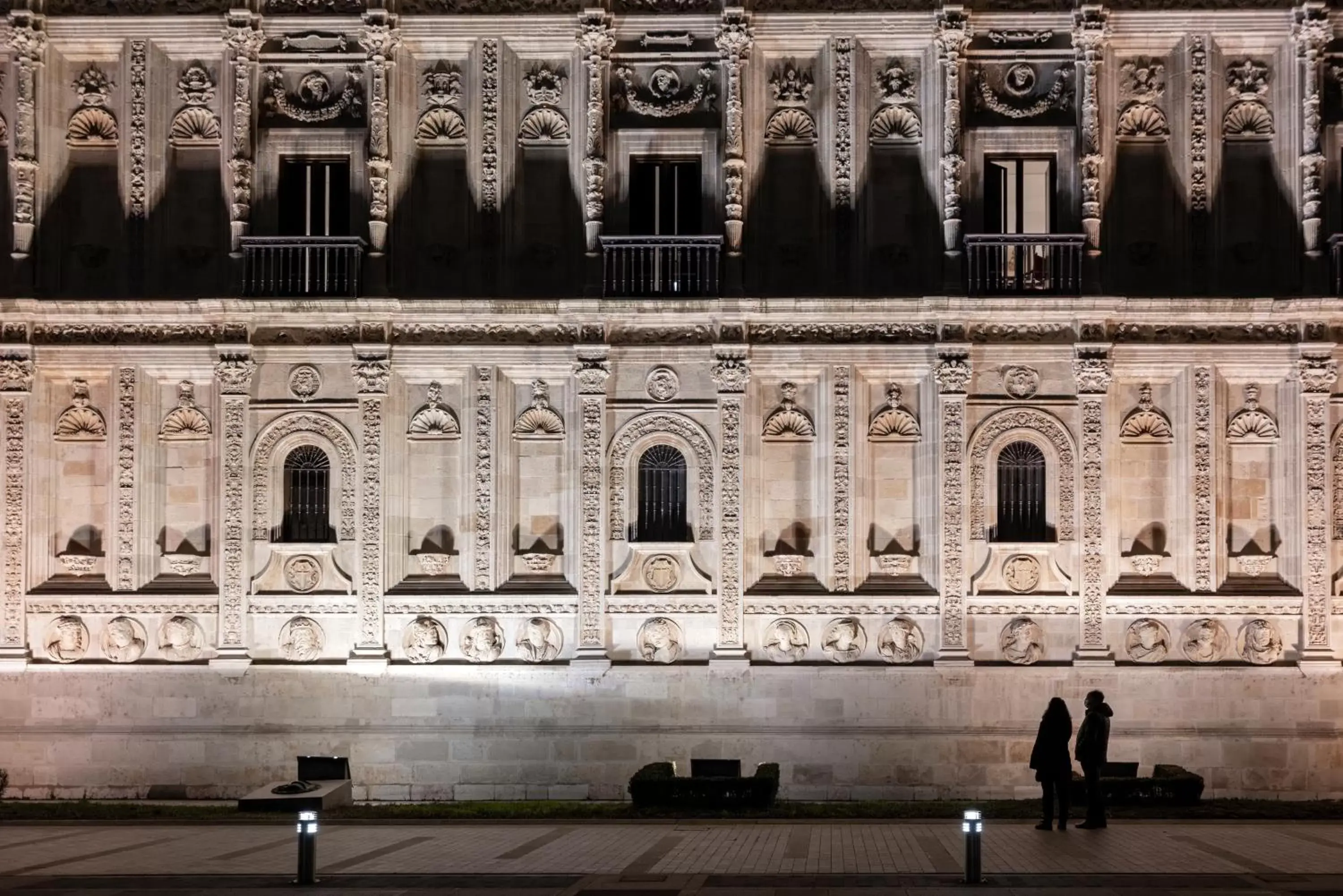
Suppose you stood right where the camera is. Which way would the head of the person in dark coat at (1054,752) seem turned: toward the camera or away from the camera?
away from the camera

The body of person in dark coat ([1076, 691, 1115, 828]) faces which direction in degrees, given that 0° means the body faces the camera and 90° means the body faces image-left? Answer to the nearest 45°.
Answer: approximately 90°

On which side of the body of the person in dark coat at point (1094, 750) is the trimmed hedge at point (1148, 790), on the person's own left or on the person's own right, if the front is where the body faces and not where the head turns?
on the person's own right

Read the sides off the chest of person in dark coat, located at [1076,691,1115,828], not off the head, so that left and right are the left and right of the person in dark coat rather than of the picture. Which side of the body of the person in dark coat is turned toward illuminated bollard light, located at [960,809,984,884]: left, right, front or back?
left

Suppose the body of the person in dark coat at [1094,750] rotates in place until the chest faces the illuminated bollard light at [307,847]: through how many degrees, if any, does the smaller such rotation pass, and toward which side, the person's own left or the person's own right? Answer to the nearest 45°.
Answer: approximately 45° to the person's own left

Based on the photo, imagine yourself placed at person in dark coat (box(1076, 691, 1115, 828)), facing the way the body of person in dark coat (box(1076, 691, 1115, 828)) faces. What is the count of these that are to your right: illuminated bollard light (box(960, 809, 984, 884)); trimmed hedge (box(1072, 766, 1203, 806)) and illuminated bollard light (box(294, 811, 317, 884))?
1

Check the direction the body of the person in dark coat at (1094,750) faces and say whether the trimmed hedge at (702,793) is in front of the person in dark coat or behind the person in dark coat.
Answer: in front
